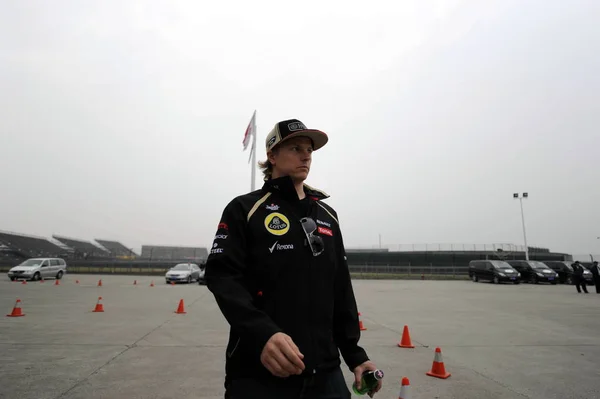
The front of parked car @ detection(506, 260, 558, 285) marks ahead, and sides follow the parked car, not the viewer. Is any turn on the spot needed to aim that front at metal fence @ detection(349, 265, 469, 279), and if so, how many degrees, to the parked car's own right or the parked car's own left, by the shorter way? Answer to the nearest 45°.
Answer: approximately 180°

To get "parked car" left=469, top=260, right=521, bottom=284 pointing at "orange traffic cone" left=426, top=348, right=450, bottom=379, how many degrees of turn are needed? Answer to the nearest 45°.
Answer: approximately 45° to its right

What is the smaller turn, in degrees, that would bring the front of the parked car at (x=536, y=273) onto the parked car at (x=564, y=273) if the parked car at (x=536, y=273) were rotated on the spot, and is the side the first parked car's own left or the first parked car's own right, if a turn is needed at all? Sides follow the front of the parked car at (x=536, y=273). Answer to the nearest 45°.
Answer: approximately 90° to the first parked car's own left

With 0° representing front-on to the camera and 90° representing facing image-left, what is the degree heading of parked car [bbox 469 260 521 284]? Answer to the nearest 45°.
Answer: approximately 315°

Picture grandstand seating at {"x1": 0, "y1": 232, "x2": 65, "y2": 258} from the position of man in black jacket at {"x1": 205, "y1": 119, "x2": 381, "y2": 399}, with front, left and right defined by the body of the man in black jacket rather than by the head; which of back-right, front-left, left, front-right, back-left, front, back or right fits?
back

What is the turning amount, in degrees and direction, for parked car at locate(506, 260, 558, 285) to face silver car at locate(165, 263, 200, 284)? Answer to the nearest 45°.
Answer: approximately 90° to its right

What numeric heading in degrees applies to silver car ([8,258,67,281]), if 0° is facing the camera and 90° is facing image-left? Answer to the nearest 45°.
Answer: approximately 45°

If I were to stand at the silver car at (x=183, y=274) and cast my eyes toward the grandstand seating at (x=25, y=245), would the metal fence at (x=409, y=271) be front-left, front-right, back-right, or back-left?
back-right

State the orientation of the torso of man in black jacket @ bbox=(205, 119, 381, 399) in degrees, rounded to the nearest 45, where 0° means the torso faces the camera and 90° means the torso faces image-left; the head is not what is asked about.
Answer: approximately 315°
